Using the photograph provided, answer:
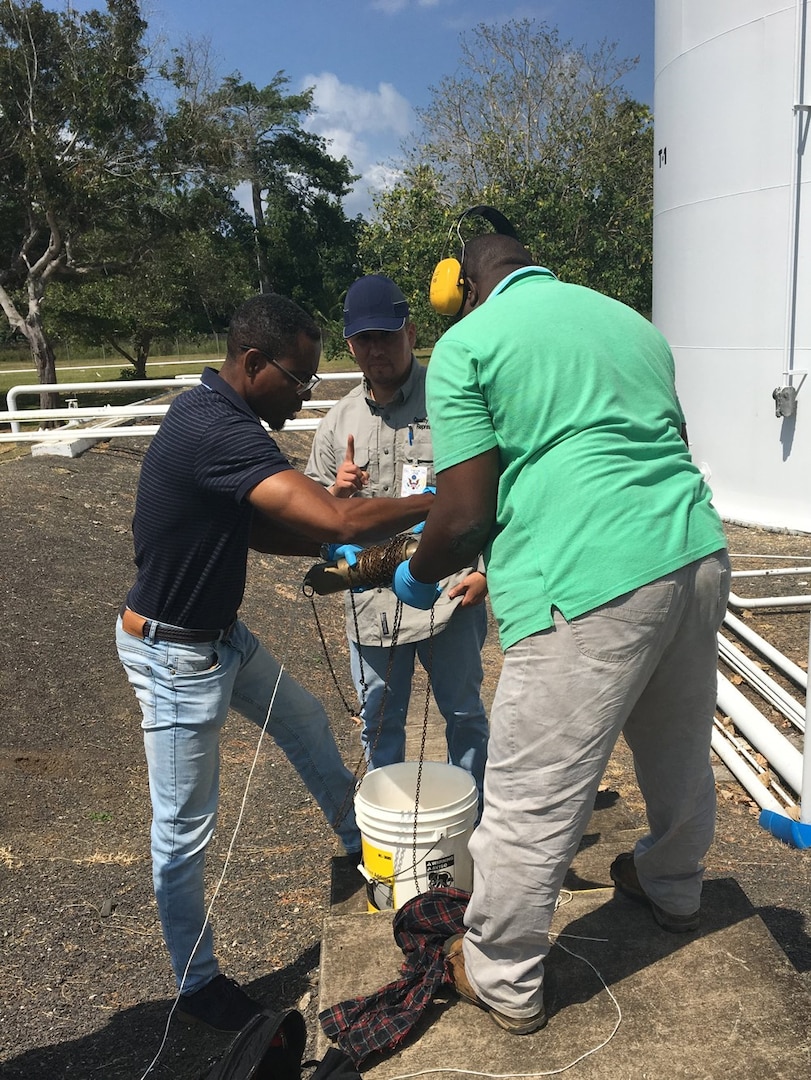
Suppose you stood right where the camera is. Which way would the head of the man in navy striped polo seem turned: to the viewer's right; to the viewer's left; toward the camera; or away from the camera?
to the viewer's right

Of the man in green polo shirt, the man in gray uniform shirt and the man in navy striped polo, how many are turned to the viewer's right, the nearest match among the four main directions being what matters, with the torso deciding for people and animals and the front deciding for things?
1

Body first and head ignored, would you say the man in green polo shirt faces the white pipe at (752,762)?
no

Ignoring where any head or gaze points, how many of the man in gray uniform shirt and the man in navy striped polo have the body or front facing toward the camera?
1

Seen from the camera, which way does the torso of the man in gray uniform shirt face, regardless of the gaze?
toward the camera

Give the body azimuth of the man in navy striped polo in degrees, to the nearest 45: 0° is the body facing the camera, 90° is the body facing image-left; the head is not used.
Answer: approximately 270°

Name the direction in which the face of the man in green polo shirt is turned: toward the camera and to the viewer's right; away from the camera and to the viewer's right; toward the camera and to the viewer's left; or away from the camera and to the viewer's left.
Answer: away from the camera and to the viewer's left

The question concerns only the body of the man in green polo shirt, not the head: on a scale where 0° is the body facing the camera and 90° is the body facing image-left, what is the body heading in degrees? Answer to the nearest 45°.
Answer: approximately 135°

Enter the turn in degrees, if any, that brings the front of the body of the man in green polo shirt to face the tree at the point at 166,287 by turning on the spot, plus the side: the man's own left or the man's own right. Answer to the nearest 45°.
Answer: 0° — they already face it

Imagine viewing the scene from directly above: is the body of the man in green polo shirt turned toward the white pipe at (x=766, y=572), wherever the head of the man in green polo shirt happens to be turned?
no

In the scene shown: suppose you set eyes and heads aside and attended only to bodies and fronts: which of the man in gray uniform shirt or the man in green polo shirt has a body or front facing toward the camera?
the man in gray uniform shirt

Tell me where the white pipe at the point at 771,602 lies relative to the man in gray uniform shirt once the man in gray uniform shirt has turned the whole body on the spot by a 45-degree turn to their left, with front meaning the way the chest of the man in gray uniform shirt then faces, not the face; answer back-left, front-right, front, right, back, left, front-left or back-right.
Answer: left

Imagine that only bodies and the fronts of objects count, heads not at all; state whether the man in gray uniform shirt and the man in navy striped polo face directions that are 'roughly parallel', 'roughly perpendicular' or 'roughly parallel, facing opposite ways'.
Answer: roughly perpendicular

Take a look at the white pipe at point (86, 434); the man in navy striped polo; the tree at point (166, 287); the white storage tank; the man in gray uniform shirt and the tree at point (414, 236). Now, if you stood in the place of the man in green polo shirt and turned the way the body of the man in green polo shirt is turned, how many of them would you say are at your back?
0

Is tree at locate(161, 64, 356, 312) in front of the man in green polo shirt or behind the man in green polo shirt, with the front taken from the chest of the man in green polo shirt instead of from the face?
in front

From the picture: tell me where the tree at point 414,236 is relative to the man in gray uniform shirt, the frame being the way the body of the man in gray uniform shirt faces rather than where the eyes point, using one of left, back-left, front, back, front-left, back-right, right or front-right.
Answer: back

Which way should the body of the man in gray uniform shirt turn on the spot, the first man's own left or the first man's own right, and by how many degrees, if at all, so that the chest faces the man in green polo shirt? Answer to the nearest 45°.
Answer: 0° — they already face them

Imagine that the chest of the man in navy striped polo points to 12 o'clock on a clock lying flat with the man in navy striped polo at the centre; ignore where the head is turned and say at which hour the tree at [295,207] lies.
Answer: The tree is roughly at 9 o'clock from the man in navy striped polo.
